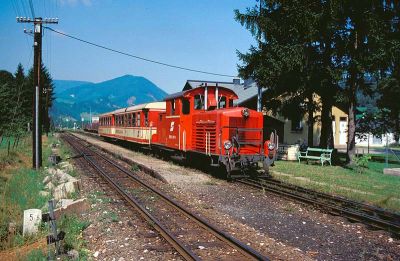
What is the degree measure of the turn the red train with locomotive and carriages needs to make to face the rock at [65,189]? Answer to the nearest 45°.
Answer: approximately 90° to its right

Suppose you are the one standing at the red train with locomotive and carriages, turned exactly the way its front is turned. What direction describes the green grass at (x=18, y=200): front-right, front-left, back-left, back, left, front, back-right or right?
right

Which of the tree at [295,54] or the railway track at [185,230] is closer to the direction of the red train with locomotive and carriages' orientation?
the railway track

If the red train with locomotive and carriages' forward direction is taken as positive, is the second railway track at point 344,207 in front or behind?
in front

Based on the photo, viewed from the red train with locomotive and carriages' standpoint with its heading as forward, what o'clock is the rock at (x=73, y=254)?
The rock is roughly at 2 o'clock from the red train with locomotive and carriages.

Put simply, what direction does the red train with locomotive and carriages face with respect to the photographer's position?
facing the viewer and to the right of the viewer

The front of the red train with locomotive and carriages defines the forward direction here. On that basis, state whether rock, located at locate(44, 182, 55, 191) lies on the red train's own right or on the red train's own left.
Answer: on the red train's own right

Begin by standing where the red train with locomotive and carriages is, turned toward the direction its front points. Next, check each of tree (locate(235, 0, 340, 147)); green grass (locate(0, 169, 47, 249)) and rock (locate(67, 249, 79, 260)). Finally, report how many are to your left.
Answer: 1

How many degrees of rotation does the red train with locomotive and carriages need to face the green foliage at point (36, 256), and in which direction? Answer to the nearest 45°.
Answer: approximately 45° to its right
